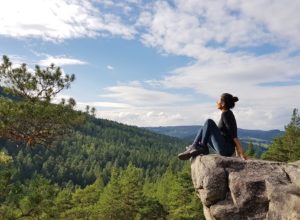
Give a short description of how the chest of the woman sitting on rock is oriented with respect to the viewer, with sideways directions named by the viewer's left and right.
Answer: facing to the left of the viewer

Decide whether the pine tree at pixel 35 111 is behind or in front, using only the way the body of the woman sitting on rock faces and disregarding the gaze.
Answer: in front

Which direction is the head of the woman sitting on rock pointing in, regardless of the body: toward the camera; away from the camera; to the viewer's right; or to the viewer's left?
to the viewer's left
